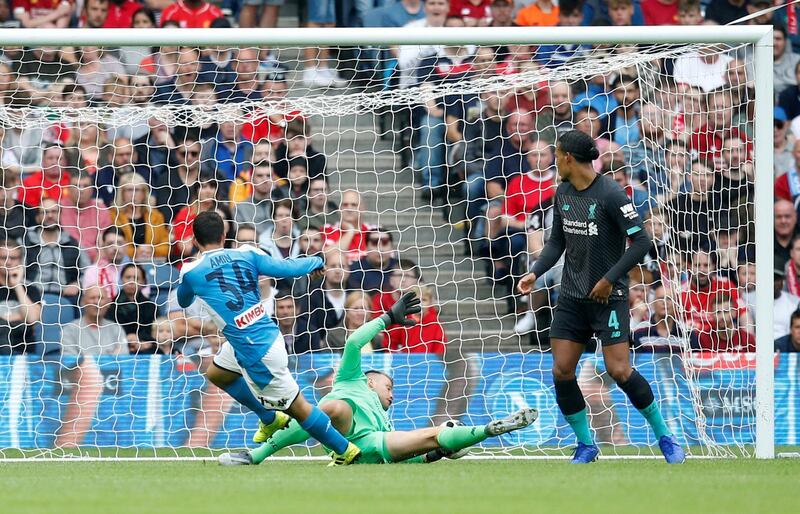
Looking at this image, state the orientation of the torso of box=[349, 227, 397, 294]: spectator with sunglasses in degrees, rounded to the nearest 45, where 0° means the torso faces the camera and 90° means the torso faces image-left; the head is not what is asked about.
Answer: approximately 0°

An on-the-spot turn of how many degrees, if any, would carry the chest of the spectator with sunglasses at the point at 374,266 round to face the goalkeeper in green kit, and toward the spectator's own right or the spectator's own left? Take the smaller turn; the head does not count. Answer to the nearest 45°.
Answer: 0° — they already face them

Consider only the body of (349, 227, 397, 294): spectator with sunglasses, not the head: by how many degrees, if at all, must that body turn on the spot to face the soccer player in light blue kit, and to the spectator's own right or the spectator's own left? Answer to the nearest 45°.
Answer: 0° — they already face them

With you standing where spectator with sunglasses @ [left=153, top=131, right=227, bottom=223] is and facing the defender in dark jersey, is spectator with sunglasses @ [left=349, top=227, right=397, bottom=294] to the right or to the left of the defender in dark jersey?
left

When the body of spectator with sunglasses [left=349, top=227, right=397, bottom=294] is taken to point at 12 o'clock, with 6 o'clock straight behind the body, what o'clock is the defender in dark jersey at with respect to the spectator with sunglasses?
The defender in dark jersey is roughly at 11 o'clock from the spectator with sunglasses.

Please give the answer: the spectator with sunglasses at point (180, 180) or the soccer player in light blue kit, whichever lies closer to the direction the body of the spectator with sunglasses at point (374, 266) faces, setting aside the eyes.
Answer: the soccer player in light blue kit

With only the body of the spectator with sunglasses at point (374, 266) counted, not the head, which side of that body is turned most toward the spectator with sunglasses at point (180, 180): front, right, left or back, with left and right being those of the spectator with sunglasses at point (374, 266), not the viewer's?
right

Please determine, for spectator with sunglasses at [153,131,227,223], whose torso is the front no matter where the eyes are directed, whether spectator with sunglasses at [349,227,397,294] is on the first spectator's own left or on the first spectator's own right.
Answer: on the first spectator's own left

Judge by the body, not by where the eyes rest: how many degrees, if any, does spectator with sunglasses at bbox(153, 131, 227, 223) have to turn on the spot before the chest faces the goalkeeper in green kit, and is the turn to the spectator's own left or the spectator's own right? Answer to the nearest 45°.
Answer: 0° — they already face them

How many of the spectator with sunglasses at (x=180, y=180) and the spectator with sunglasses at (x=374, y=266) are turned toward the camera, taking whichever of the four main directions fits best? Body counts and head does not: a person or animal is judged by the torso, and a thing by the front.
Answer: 2
